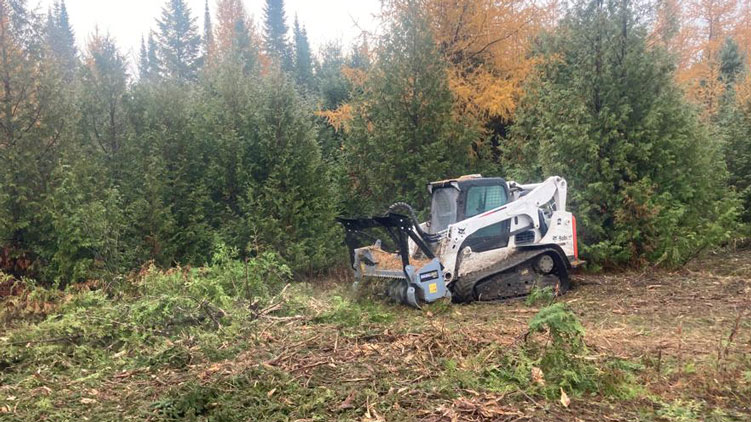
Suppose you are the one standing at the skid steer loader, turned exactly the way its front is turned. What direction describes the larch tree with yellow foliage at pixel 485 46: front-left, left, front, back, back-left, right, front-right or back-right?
back-right

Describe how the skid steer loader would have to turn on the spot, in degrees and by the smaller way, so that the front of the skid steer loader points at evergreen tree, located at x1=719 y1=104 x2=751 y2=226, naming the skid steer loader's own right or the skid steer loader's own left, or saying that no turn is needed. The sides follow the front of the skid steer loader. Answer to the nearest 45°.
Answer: approximately 180°

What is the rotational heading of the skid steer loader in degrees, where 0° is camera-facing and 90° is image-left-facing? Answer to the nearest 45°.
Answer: approximately 45°

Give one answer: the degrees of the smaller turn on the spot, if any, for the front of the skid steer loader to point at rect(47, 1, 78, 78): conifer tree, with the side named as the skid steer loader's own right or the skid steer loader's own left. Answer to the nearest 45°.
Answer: approximately 90° to the skid steer loader's own right

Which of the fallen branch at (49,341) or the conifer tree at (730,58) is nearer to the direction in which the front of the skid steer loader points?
the fallen branch

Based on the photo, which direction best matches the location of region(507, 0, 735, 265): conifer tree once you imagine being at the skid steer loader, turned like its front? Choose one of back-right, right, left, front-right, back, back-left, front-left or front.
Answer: back

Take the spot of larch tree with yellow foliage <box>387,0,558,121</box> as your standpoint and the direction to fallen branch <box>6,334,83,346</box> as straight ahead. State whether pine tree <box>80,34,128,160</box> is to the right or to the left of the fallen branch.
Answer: right

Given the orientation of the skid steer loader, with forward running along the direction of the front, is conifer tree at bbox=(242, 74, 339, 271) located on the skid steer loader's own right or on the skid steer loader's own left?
on the skid steer loader's own right

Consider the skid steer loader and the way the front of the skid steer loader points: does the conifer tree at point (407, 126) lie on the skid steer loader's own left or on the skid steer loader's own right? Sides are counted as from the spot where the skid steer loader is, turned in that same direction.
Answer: on the skid steer loader's own right

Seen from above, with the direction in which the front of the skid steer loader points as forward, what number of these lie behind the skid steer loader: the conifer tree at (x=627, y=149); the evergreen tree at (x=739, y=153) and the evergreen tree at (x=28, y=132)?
2

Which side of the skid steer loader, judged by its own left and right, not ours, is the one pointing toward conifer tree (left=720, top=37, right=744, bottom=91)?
back

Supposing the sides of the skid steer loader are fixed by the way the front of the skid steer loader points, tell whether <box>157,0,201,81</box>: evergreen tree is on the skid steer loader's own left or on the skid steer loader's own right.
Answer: on the skid steer loader's own right
